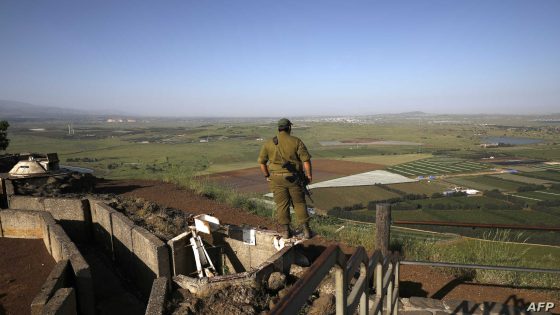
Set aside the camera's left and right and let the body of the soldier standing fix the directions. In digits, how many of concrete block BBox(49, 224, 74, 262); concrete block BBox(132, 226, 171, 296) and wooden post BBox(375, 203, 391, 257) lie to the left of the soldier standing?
2

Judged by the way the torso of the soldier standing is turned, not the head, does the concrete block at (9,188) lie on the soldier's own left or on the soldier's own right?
on the soldier's own left

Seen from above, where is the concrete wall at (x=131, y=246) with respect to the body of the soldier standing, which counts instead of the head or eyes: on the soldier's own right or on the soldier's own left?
on the soldier's own left

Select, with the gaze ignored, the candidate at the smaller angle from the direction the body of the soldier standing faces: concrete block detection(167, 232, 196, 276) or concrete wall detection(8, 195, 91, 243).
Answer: the concrete wall

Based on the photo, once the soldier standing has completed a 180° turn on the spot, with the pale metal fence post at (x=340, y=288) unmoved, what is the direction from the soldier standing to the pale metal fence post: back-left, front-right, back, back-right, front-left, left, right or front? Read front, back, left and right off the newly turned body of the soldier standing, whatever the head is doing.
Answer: front

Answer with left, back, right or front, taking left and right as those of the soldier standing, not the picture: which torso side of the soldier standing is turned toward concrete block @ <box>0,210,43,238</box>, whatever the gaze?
left

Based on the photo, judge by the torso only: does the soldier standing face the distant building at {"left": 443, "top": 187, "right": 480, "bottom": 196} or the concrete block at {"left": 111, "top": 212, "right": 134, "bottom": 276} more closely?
the distant building

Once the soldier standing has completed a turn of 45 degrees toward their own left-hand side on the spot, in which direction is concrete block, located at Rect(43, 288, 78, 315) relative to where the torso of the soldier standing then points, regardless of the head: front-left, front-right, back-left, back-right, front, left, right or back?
left

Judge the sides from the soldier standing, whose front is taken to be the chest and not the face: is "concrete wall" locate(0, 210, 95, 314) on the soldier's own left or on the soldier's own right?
on the soldier's own left

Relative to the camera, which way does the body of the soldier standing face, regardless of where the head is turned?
away from the camera

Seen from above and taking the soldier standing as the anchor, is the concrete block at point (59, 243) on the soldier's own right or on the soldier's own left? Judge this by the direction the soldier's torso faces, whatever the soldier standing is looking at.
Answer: on the soldier's own left

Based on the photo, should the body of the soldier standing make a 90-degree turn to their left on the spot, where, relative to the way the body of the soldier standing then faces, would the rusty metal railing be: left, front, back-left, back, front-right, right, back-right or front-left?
left

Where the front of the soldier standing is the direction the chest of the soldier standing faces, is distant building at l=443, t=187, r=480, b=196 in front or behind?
in front

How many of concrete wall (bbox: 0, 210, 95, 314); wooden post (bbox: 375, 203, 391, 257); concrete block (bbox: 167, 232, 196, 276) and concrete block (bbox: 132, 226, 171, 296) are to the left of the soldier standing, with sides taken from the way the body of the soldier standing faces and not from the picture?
3
